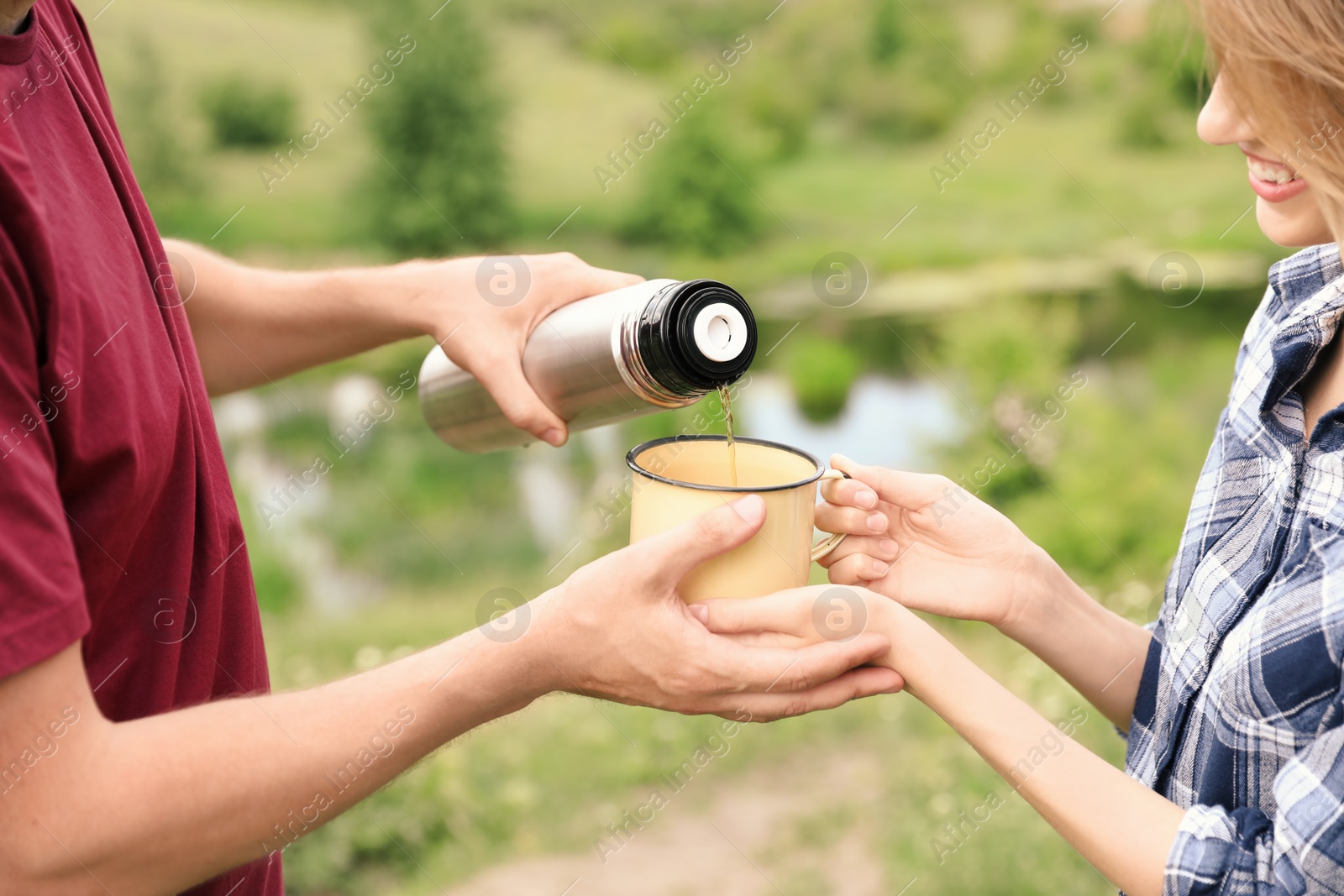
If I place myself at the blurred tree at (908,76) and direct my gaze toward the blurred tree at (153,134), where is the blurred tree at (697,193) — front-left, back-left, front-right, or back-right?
front-left

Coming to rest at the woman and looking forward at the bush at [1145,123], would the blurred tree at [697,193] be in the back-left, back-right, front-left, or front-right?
front-left

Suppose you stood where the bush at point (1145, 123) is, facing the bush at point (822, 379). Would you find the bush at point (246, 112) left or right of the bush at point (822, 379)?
right

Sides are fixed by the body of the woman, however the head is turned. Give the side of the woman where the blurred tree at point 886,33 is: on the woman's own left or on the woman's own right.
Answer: on the woman's own right

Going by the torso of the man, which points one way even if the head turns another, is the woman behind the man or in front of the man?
in front

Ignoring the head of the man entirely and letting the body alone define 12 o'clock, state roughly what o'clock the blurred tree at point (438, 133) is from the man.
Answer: The blurred tree is roughly at 9 o'clock from the man.

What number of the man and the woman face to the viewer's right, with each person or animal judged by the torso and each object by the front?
1

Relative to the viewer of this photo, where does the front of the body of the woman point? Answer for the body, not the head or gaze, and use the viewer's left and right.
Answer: facing the viewer and to the left of the viewer

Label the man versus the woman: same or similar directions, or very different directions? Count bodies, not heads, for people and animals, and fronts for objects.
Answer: very different directions

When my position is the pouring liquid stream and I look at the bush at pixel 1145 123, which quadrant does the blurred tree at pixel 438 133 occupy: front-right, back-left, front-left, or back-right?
front-left

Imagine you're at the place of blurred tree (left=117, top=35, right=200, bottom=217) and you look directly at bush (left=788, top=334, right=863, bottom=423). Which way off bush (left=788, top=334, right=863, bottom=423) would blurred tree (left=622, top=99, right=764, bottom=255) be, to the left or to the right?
left

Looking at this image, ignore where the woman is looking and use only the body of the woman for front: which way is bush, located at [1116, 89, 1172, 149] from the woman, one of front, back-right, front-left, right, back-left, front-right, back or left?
back-right

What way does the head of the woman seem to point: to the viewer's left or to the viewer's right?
to the viewer's left

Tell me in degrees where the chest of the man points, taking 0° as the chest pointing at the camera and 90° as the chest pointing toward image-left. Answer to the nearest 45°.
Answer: approximately 270°

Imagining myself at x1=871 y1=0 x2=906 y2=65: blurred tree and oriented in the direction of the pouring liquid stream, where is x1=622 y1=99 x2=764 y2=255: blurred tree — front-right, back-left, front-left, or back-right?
front-right

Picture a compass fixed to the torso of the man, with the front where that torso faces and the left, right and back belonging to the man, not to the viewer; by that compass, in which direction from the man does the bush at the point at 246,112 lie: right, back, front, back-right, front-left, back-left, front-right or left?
left
